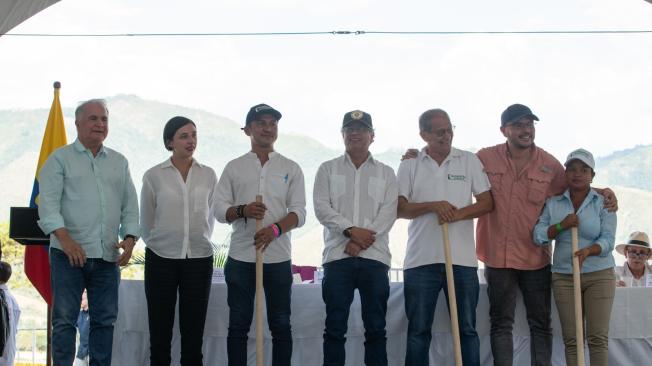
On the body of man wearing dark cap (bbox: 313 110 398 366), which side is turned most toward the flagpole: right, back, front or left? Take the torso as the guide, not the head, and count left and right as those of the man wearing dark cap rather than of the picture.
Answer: right

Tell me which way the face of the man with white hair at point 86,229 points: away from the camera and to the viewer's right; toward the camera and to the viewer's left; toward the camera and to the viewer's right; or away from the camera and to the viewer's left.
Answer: toward the camera and to the viewer's right

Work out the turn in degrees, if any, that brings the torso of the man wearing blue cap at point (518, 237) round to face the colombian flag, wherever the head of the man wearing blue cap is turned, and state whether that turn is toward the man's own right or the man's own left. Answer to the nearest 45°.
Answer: approximately 90° to the man's own right

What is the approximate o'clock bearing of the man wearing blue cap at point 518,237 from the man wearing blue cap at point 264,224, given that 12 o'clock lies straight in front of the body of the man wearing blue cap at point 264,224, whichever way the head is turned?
the man wearing blue cap at point 518,237 is roughly at 9 o'clock from the man wearing blue cap at point 264,224.

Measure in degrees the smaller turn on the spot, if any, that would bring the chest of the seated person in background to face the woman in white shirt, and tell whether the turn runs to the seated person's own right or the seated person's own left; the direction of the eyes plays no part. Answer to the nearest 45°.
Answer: approximately 45° to the seated person's own right

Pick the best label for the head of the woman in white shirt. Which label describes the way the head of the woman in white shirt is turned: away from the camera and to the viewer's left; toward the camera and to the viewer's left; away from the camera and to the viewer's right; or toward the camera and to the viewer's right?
toward the camera and to the viewer's right

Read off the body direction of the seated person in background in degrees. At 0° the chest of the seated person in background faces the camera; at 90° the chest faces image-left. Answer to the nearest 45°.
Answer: approximately 0°

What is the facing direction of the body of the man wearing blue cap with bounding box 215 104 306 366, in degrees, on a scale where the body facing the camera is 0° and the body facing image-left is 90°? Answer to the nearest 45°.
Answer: approximately 0°
